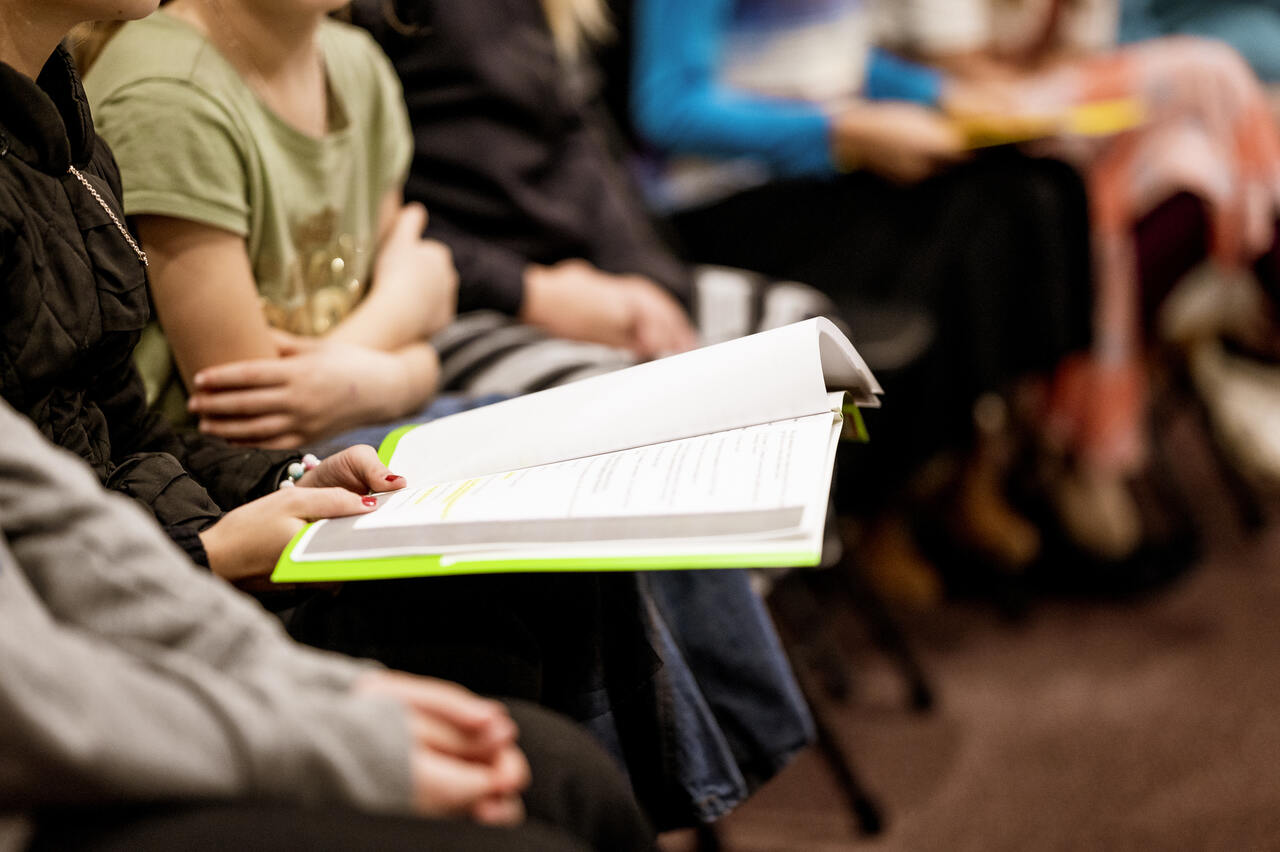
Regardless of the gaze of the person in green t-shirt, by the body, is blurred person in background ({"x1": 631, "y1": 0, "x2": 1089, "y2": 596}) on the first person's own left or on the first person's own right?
on the first person's own left

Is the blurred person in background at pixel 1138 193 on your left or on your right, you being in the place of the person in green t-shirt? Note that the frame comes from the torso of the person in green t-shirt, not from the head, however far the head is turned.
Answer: on your left

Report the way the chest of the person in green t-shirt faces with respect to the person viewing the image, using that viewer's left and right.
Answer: facing the viewer and to the right of the viewer
